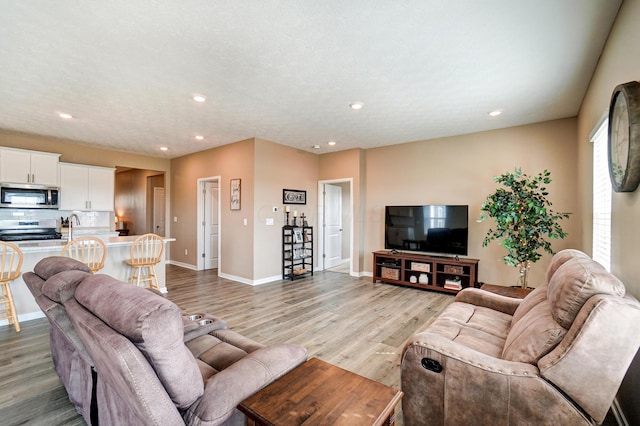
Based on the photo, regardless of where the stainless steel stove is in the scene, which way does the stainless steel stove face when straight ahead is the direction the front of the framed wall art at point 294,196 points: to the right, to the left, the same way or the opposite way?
the same way

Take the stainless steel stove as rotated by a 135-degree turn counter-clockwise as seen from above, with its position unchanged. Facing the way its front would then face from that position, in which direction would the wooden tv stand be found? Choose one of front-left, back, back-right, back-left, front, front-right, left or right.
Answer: right

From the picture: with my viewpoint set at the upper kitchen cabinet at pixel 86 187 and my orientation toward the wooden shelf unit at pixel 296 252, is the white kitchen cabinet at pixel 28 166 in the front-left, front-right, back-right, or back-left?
back-right

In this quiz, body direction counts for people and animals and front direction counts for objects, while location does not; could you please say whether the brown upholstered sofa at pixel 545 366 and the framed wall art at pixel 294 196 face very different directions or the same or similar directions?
very different directions

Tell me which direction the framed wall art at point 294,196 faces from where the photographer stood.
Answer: facing the viewer and to the right of the viewer

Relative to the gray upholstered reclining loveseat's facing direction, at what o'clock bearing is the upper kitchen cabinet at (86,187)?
The upper kitchen cabinet is roughly at 10 o'clock from the gray upholstered reclining loveseat.

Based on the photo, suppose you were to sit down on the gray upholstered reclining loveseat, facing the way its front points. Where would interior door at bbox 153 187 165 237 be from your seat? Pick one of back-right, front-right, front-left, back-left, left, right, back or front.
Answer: front-left

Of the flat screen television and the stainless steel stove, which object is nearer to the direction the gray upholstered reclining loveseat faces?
the flat screen television

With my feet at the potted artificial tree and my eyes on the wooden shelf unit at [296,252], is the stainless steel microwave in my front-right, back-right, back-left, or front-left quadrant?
front-left

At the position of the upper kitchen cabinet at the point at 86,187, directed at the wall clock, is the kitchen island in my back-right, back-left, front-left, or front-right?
front-right

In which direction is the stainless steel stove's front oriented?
toward the camera

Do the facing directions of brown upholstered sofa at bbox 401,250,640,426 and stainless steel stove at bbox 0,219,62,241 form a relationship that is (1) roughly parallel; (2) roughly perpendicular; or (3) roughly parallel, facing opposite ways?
roughly parallel, facing opposite ways

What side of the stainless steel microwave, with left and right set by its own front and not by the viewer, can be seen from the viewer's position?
front

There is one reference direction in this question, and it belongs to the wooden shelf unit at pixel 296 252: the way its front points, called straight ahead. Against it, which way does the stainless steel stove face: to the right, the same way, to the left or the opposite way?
the same way

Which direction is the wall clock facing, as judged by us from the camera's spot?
facing to the left of the viewer

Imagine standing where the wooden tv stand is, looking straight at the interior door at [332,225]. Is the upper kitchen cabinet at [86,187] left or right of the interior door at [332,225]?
left
